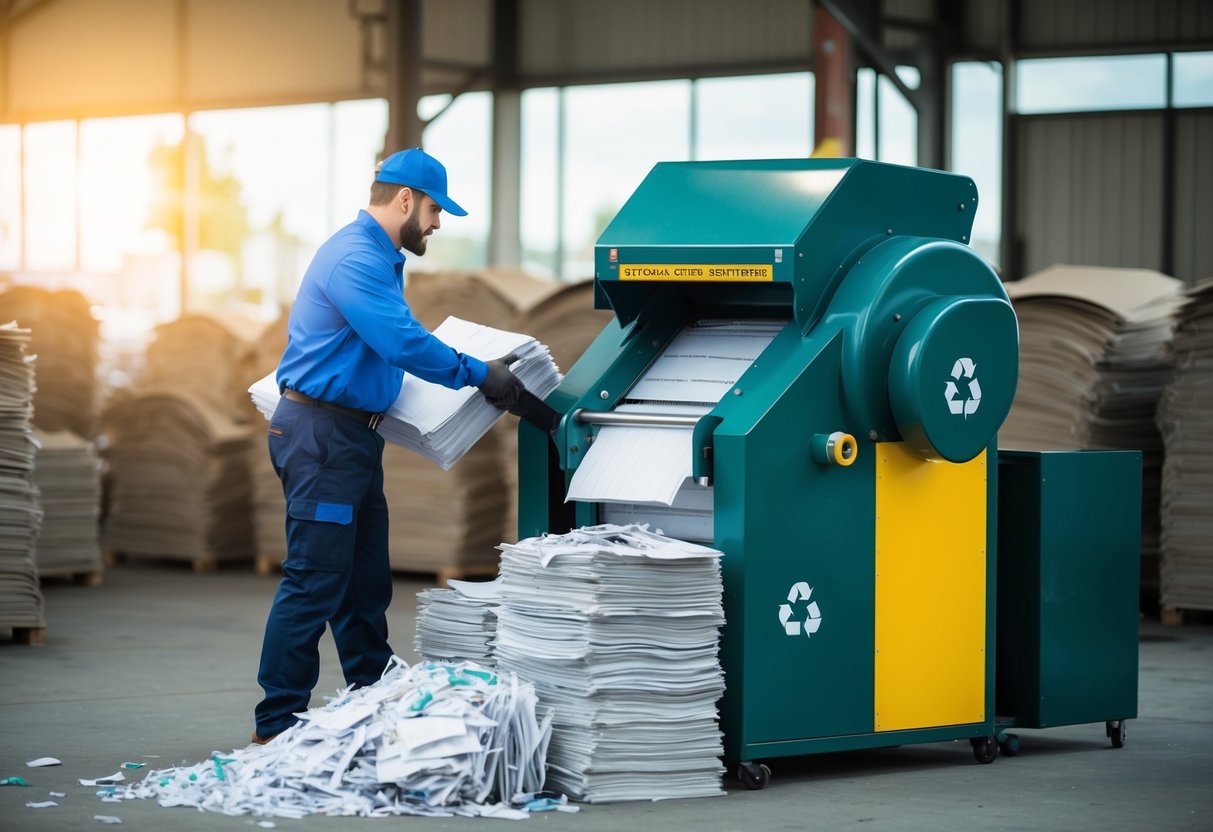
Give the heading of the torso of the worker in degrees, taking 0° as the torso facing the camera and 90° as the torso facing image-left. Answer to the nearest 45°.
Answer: approximately 270°

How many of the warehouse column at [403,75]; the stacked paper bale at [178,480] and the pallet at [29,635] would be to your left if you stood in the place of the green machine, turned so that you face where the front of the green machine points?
0

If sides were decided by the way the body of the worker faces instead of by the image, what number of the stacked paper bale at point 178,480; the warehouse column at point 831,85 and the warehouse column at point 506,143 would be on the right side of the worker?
0

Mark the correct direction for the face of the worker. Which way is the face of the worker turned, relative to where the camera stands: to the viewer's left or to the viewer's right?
to the viewer's right

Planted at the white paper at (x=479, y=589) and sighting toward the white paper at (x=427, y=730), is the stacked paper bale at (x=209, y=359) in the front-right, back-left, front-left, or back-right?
back-right

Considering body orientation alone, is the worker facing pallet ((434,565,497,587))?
no

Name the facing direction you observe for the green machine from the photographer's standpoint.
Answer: facing the viewer and to the left of the viewer

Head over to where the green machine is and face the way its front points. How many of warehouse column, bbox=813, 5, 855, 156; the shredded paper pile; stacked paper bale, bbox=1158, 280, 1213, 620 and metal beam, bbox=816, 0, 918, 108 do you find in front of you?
1

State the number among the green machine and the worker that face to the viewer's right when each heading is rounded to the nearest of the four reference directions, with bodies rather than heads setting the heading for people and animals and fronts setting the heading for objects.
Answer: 1

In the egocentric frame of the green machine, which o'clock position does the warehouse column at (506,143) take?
The warehouse column is roughly at 4 o'clock from the green machine.

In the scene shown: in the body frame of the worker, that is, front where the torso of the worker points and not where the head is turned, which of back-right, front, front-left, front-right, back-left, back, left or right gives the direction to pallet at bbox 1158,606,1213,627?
front-left

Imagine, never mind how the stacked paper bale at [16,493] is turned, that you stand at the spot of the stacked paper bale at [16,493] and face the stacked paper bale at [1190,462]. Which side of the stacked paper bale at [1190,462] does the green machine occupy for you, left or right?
right

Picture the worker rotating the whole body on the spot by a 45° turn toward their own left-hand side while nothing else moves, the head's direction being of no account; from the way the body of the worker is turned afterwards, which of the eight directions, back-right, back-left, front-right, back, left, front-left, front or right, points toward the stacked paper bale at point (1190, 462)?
front

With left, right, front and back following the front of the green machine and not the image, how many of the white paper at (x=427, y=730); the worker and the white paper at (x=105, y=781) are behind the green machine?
0

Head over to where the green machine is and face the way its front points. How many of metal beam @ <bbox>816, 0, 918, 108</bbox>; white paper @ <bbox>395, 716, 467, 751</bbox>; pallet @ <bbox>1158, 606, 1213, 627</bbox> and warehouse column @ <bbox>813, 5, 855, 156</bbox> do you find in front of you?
1

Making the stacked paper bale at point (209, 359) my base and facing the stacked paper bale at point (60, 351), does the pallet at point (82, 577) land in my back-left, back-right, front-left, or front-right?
front-left
